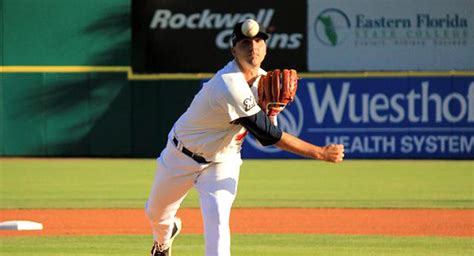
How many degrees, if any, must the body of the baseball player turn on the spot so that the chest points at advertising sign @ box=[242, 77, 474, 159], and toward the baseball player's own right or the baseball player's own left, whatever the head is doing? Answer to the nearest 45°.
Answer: approximately 135° to the baseball player's own left

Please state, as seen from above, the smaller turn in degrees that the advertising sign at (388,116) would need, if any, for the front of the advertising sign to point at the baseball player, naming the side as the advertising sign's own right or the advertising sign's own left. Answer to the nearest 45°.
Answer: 0° — it already faces them

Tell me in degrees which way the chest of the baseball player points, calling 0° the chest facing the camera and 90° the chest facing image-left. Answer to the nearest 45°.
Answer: approximately 315°

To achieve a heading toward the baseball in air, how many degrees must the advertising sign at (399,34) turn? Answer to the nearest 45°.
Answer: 0° — it already faces it

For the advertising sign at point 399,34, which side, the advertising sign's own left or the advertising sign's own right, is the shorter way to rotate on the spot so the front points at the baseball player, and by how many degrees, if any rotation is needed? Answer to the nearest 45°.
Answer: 0° — it already faces them

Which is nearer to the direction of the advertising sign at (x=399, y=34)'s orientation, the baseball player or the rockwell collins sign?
the baseball player

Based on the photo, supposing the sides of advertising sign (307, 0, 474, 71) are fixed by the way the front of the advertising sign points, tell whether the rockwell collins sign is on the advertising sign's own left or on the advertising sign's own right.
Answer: on the advertising sign's own right

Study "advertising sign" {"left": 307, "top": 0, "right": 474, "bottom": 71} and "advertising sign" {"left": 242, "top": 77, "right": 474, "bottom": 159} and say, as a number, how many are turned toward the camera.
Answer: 2

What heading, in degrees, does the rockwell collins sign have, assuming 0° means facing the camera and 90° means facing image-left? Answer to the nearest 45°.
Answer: approximately 0°
